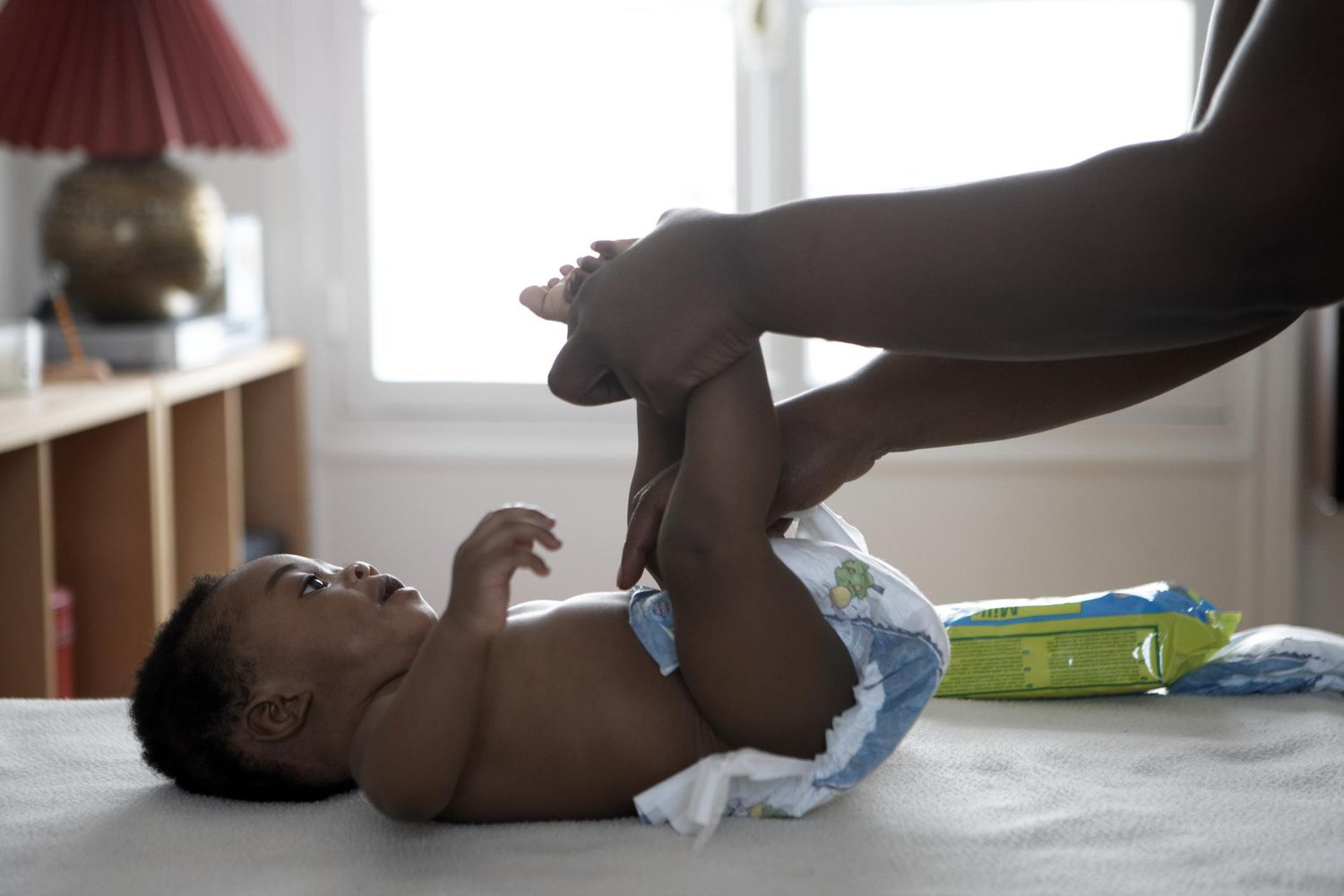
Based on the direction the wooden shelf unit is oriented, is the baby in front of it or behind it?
in front

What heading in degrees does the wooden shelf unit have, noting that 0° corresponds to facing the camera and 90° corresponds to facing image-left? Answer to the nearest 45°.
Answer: approximately 315°

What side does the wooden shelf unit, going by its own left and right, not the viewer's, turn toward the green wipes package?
front

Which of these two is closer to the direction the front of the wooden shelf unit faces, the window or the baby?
the baby

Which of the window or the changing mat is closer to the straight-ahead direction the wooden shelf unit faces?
the changing mat

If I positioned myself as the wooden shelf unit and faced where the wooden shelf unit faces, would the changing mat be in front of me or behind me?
in front

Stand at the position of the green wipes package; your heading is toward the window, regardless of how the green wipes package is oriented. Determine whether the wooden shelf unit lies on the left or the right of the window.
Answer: left
